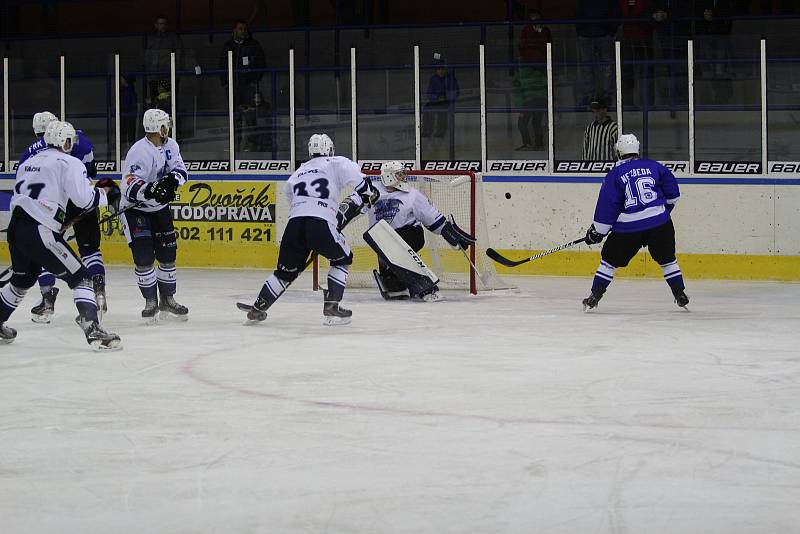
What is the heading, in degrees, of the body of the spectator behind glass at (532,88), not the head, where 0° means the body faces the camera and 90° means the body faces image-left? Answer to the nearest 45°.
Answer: approximately 0°

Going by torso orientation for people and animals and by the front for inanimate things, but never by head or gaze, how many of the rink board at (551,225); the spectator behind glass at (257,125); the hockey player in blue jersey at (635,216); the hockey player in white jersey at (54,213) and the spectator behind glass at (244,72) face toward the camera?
3

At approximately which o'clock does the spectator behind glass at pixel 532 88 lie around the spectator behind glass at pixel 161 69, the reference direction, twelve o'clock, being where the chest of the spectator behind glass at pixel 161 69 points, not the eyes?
the spectator behind glass at pixel 532 88 is roughly at 10 o'clock from the spectator behind glass at pixel 161 69.

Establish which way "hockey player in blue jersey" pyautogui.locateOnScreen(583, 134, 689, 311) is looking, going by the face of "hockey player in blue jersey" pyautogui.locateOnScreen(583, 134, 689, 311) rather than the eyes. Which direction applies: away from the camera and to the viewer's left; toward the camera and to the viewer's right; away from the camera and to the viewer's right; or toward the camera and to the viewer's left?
away from the camera and to the viewer's left

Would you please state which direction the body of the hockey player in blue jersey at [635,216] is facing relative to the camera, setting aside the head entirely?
away from the camera

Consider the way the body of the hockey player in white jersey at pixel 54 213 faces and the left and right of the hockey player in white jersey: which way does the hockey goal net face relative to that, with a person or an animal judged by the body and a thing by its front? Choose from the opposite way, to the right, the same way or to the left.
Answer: the opposite way
